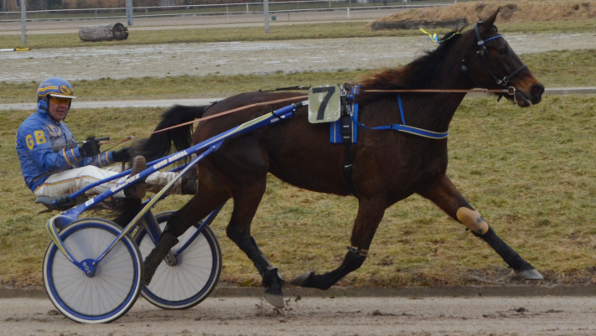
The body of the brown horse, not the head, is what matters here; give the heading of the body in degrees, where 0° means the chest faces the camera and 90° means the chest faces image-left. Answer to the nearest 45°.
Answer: approximately 270°

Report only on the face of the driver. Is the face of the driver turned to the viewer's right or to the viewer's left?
to the viewer's right

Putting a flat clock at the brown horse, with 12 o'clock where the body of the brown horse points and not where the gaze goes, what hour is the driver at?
The driver is roughly at 6 o'clock from the brown horse.
